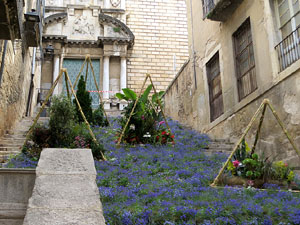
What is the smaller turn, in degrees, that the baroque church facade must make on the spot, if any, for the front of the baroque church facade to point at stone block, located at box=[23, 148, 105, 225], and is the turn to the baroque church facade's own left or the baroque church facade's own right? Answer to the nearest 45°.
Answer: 0° — it already faces it

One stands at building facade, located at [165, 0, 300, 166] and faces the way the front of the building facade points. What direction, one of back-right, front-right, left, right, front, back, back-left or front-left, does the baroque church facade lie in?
right

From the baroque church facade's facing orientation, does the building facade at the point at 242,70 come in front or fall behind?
in front

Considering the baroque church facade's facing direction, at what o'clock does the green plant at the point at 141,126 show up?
The green plant is roughly at 12 o'clock from the baroque church facade.

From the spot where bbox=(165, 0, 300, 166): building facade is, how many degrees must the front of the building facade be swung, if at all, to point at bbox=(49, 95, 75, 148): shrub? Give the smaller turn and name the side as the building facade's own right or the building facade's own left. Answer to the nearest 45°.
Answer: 0° — it already faces it

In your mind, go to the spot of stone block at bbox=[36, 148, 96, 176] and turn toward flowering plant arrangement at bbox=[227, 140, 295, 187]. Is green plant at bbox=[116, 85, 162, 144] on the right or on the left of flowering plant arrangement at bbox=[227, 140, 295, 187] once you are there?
left

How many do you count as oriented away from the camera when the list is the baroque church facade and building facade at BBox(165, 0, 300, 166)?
0

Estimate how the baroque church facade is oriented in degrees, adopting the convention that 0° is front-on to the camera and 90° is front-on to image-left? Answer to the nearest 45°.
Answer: approximately 0°

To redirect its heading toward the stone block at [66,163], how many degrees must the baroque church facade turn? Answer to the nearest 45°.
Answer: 0° — it already faces it

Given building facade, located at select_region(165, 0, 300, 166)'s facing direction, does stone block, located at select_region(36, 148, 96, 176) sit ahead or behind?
ahead

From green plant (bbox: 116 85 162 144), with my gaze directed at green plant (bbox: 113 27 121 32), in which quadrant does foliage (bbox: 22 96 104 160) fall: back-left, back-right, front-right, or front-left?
back-left

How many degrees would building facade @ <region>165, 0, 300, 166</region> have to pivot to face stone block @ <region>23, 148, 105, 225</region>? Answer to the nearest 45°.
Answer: approximately 45° to its left
